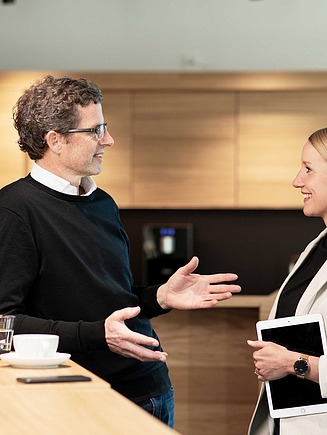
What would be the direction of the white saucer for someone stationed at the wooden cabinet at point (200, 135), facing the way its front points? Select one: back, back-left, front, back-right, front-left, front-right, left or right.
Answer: front

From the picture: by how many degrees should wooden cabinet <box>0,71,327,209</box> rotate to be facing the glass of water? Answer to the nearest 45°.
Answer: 0° — it already faces it

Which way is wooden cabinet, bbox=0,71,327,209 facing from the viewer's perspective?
toward the camera

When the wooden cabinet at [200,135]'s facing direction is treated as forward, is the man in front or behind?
in front

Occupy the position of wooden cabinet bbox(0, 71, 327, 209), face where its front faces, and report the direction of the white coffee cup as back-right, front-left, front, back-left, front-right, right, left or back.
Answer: front

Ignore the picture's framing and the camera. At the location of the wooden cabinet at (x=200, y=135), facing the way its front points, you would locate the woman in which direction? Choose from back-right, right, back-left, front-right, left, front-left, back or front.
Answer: front

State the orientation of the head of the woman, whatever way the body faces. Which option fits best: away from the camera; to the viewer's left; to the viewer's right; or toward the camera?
to the viewer's left

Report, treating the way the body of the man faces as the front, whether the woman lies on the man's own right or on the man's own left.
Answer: on the man's own left

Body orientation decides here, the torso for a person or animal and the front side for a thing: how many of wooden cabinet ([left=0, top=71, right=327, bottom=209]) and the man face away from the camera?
0

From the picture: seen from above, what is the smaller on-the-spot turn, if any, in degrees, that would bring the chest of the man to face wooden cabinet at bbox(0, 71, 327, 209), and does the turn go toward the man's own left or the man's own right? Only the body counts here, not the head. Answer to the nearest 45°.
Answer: approximately 135° to the man's own left

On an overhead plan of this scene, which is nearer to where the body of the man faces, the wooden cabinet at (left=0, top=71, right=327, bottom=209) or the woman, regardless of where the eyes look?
the woman

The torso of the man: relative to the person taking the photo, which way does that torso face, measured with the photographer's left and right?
facing the viewer and to the right of the viewer
